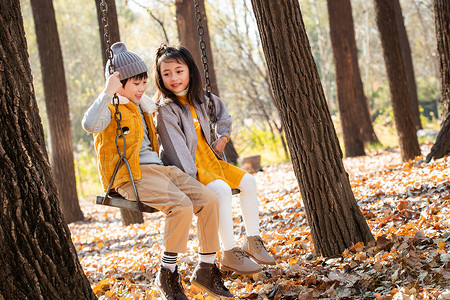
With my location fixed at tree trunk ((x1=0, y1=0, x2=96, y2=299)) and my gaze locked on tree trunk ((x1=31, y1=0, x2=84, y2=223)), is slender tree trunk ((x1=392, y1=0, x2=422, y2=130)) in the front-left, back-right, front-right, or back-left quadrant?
front-right

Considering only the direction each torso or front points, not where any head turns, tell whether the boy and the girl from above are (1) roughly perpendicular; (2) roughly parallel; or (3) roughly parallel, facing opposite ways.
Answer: roughly parallel

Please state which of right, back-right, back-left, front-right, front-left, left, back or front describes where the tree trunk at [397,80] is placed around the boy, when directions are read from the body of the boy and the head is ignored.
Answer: left

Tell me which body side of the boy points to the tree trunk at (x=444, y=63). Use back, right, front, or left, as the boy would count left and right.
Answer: left

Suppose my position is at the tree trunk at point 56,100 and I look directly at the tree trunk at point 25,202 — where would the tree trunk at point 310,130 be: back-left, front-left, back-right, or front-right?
front-left

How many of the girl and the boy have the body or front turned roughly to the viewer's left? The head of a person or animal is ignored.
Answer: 0

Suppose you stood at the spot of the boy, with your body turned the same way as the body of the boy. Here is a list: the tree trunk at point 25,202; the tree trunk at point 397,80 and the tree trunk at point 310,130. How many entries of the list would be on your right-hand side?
1

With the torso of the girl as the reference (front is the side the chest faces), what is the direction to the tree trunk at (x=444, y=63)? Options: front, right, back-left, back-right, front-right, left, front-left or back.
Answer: left

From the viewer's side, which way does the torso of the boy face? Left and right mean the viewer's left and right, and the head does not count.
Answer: facing the viewer and to the right of the viewer

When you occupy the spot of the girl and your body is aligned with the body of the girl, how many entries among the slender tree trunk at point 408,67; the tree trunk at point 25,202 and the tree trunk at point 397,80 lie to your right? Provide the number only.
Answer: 1

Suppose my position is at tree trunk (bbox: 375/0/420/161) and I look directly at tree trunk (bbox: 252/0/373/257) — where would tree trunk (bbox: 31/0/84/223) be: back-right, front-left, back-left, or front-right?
front-right

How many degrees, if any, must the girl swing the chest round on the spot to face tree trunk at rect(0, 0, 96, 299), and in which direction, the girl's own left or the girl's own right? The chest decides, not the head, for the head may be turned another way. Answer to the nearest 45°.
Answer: approximately 90° to the girl's own right

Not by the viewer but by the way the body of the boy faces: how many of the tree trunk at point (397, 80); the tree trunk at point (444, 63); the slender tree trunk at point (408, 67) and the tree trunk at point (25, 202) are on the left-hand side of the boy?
3

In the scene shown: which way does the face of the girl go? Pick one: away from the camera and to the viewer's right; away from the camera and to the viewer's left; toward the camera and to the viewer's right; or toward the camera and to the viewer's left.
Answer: toward the camera and to the viewer's left
